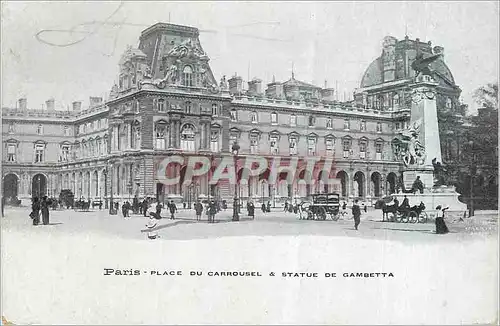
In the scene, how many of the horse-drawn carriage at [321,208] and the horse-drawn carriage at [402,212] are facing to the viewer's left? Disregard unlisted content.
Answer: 2

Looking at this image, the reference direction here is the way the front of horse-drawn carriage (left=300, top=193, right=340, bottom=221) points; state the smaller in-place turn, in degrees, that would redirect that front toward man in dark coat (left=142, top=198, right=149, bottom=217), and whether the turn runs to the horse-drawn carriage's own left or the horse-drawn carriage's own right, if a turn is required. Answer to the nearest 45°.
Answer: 0° — it already faces them

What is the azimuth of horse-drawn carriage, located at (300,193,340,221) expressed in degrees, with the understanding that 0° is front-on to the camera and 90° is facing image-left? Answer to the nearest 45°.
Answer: approximately 90°

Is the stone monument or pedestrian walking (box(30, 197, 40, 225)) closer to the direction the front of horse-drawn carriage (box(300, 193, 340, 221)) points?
the pedestrian walking

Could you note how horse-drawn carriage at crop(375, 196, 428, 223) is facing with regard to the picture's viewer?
facing to the left of the viewer

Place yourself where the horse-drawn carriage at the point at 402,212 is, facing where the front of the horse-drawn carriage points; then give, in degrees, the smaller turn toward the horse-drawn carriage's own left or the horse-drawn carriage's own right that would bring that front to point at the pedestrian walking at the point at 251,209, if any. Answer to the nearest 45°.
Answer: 0° — it already faces them

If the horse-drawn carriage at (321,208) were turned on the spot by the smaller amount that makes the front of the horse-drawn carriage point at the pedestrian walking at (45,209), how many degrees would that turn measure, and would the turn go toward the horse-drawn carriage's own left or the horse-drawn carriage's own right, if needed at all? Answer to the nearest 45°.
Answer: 0° — it already faces them

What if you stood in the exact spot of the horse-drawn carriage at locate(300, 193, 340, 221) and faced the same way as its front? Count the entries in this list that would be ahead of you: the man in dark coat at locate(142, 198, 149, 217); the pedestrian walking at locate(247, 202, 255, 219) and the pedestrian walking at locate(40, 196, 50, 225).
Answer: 3
